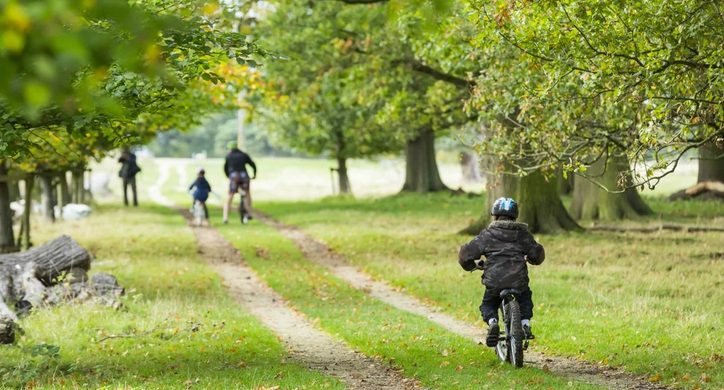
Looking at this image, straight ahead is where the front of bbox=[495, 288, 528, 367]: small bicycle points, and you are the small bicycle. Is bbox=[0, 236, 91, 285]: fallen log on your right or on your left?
on your left

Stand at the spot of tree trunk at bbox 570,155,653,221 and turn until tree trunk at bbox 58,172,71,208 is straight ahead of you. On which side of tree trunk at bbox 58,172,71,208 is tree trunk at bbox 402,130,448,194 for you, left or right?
right

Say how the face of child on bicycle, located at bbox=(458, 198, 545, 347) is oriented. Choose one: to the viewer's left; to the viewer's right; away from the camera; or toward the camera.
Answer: away from the camera

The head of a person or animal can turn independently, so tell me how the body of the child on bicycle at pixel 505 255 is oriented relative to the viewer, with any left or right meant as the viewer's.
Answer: facing away from the viewer

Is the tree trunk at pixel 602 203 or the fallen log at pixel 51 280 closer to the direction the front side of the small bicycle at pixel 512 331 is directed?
the tree trunk

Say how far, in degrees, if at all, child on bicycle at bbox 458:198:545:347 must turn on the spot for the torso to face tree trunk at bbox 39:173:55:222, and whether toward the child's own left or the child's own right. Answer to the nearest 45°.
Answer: approximately 45° to the child's own left

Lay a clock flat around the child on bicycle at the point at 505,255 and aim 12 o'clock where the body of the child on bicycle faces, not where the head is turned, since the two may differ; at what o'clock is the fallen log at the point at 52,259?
The fallen log is roughly at 10 o'clock from the child on bicycle.

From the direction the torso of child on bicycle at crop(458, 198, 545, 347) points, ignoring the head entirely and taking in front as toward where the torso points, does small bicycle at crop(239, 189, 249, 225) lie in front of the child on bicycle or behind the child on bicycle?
in front

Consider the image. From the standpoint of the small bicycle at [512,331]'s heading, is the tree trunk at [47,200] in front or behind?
in front

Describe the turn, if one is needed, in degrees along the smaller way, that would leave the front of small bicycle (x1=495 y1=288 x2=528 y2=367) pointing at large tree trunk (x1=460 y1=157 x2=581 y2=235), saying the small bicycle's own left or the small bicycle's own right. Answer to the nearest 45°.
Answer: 0° — it already faces it

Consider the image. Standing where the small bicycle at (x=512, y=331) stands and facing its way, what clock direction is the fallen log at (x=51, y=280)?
The fallen log is roughly at 10 o'clock from the small bicycle.

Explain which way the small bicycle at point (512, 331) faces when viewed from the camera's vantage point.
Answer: facing away from the viewer

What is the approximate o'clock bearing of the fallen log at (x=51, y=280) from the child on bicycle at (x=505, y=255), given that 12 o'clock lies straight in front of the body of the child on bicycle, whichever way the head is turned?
The fallen log is roughly at 10 o'clock from the child on bicycle.

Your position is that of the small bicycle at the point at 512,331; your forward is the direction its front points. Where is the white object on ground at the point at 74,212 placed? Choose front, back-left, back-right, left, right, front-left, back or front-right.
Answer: front-left
